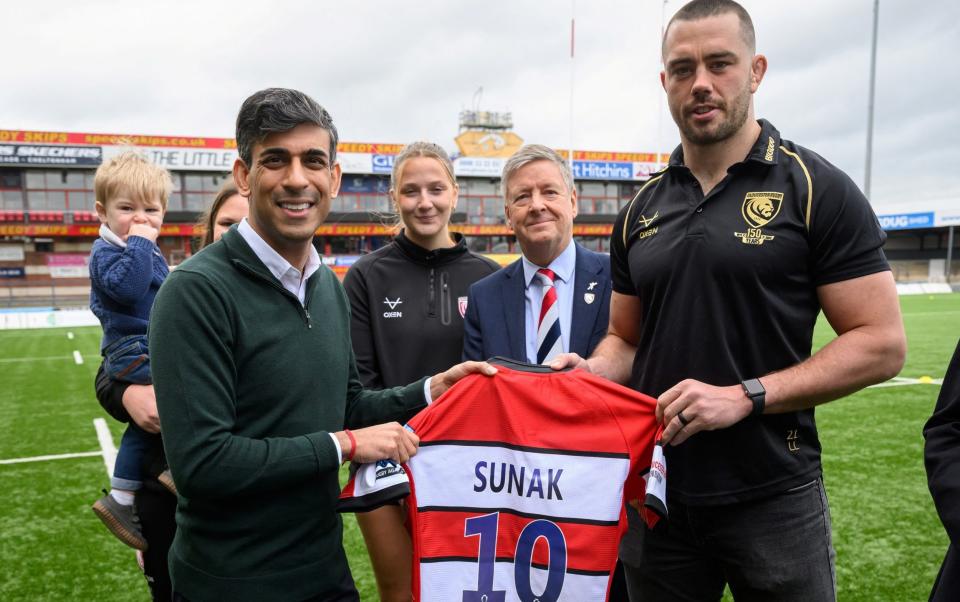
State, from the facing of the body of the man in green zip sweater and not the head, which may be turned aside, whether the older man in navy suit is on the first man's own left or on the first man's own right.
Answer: on the first man's own left

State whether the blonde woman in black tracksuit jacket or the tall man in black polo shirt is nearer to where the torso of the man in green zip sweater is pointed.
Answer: the tall man in black polo shirt

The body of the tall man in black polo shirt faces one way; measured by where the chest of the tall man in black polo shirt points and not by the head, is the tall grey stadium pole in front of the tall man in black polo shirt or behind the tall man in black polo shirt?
behind

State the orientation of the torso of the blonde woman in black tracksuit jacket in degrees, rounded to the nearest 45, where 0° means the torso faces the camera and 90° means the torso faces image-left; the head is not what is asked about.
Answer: approximately 0°
